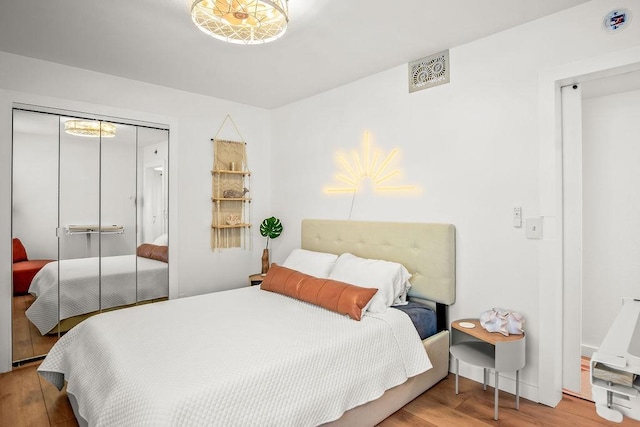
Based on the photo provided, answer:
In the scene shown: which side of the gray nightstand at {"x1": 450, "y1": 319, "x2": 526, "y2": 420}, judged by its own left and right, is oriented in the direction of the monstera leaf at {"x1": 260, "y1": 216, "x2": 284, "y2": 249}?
right

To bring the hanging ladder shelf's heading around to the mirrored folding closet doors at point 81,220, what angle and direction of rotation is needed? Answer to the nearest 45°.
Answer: approximately 90° to its right

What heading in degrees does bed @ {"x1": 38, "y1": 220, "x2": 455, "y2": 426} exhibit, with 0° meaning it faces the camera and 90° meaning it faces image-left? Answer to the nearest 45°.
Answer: approximately 45°

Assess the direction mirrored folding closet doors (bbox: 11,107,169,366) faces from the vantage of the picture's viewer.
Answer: facing the viewer and to the right of the viewer

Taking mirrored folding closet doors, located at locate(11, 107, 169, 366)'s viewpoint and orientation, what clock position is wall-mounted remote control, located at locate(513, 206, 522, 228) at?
The wall-mounted remote control is roughly at 12 o'clock from the mirrored folding closet doors.

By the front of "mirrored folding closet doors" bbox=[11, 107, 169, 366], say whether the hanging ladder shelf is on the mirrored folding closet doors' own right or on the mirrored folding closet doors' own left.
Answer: on the mirrored folding closet doors' own left

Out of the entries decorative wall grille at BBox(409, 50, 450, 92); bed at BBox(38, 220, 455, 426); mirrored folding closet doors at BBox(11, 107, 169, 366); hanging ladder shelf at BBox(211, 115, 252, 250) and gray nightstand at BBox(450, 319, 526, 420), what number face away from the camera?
0

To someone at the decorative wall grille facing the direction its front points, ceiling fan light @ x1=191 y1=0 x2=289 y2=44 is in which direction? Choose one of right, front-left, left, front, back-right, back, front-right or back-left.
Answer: front

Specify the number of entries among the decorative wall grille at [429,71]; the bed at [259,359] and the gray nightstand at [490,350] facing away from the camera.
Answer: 0

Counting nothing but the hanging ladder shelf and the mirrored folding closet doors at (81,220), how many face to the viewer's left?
0

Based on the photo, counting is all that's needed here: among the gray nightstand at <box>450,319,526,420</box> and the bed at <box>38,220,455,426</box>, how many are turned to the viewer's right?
0

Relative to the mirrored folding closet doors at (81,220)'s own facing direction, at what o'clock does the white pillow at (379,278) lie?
The white pillow is roughly at 12 o'clock from the mirrored folding closet doors.

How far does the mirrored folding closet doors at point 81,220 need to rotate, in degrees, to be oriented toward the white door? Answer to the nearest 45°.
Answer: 0° — it already faces it
